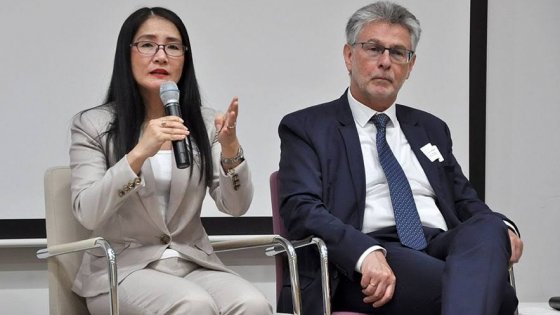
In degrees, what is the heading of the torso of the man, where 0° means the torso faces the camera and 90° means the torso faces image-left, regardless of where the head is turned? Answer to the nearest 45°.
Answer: approximately 315°

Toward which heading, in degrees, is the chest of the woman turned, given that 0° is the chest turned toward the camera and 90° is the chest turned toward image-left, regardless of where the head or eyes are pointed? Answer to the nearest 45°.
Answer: approximately 315°

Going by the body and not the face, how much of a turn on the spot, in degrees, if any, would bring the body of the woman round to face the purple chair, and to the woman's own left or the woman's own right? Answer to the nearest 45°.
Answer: approximately 45° to the woman's own left

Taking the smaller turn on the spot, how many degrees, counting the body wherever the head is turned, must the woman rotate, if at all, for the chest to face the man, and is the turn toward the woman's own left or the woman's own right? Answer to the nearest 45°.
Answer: approximately 45° to the woman's own left

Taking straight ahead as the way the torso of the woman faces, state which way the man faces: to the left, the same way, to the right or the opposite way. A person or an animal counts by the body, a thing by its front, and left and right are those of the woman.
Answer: the same way

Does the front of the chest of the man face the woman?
no

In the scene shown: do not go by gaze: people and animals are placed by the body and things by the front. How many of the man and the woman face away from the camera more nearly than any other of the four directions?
0
